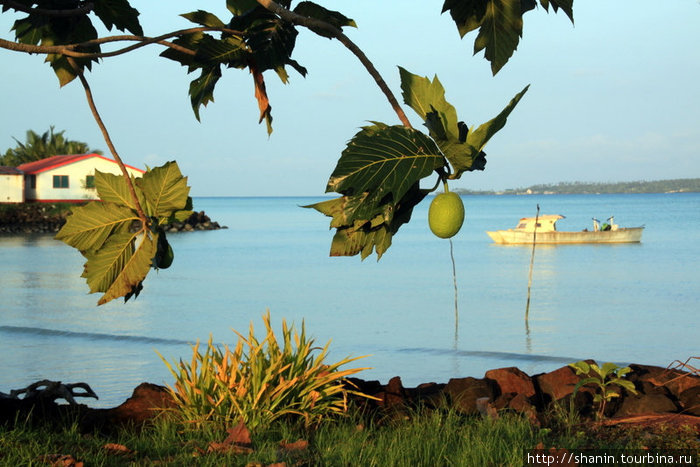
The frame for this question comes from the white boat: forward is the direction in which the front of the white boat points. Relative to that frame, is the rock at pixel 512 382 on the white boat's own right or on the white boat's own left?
on the white boat's own left

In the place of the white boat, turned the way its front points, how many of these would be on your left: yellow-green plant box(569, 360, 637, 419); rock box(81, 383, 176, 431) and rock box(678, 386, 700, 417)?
3

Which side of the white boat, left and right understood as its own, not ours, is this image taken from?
left

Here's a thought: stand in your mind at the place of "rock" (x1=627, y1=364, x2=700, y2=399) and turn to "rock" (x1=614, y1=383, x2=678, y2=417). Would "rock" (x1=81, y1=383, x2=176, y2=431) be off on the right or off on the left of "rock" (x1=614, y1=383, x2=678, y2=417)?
right

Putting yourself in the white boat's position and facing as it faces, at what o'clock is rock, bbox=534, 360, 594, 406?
The rock is roughly at 9 o'clock from the white boat.

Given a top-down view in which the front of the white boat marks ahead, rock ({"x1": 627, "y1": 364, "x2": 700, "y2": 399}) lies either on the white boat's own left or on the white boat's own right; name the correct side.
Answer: on the white boat's own left

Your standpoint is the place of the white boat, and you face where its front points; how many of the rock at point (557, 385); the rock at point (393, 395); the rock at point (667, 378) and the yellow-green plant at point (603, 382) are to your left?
4

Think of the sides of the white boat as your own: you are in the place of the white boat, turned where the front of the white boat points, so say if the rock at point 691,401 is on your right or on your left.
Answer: on your left

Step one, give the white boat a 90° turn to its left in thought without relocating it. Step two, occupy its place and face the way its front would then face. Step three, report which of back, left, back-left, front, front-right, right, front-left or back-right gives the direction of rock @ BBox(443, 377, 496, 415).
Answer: front

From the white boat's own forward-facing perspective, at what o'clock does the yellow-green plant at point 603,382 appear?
The yellow-green plant is roughly at 9 o'clock from the white boat.

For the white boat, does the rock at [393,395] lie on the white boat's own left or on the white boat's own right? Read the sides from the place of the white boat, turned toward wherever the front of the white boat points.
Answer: on the white boat's own left

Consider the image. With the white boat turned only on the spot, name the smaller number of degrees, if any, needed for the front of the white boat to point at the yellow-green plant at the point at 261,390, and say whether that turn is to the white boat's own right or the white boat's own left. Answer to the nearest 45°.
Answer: approximately 90° to the white boat's own left

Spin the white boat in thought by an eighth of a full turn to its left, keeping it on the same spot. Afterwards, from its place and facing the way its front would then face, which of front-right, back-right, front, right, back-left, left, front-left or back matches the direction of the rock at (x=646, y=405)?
front-left
